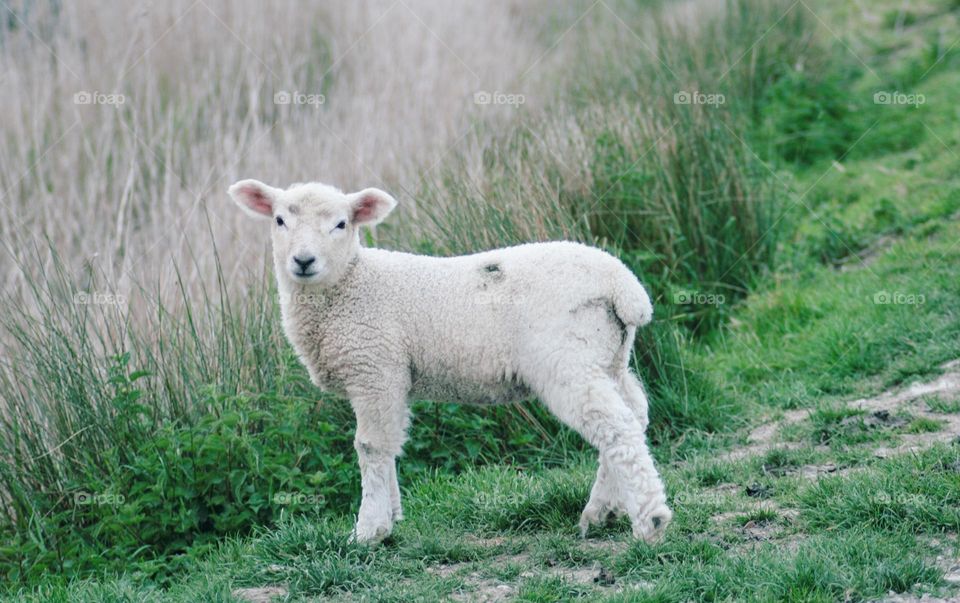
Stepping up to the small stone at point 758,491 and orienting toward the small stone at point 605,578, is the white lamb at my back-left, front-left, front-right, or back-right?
front-right

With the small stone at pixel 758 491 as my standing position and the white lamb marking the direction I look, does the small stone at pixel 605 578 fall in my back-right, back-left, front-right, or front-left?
front-left

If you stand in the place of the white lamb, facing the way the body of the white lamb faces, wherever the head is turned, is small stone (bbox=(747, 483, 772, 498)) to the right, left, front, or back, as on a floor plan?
back

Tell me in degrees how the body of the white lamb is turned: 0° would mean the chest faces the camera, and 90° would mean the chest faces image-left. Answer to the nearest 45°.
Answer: approximately 90°
